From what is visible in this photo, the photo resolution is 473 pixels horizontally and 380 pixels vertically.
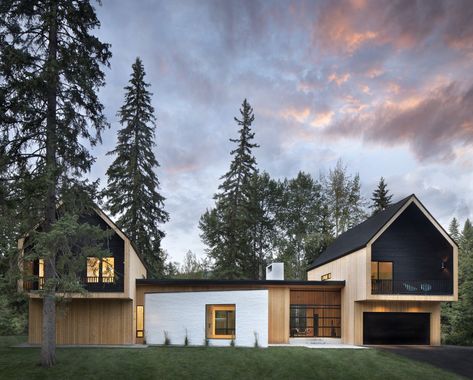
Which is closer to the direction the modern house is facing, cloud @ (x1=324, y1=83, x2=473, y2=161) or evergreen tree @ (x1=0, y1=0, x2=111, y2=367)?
the evergreen tree

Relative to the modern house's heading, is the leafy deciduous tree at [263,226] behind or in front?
behind

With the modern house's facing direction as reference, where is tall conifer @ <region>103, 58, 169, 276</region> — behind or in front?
behind

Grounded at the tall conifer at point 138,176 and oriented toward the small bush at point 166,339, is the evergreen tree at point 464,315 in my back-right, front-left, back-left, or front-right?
front-left

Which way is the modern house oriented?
toward the camera

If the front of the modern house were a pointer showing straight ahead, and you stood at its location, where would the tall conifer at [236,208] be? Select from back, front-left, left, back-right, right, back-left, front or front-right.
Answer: back

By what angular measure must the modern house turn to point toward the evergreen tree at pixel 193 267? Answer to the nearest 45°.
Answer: approximately 180°
